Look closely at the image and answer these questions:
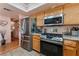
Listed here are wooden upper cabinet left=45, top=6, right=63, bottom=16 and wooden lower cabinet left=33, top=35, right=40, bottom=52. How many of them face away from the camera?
0

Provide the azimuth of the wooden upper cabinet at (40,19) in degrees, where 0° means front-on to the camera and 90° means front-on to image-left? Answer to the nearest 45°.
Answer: approximately 45°

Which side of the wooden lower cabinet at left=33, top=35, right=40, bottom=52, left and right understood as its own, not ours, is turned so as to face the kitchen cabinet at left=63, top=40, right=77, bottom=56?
left
